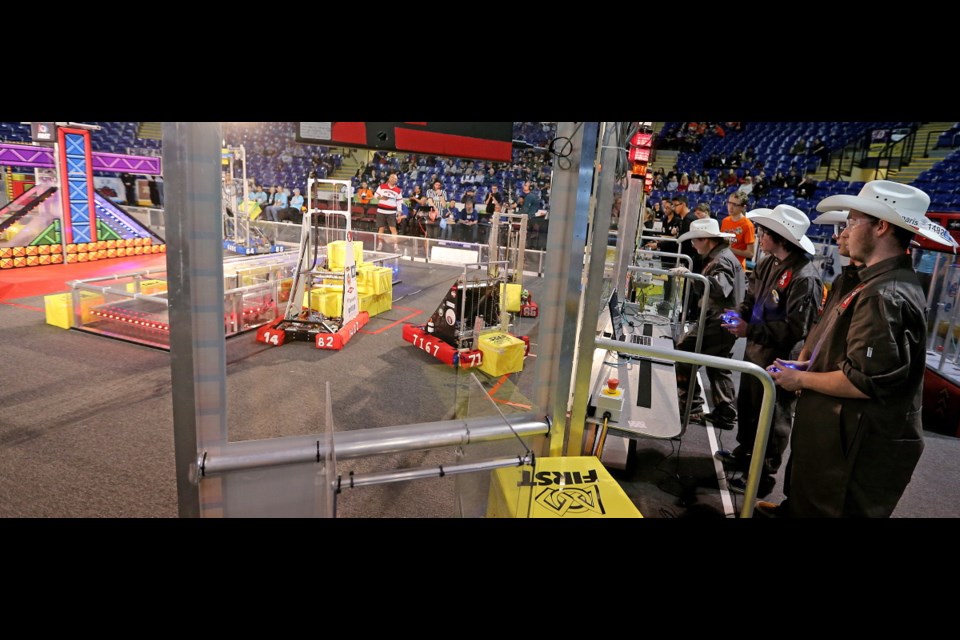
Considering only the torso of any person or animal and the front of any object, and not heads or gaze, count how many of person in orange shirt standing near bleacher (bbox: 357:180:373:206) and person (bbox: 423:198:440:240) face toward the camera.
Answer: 2

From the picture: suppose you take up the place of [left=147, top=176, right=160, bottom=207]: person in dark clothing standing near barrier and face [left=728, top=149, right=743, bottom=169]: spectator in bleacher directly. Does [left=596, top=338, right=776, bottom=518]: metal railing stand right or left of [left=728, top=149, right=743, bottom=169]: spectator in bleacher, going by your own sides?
right

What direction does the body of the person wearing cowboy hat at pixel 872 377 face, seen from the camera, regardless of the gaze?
to the viewer's left

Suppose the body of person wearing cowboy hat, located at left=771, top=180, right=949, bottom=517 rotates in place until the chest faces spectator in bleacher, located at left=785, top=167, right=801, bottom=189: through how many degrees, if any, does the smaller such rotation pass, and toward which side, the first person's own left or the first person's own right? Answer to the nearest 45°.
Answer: approximately 90° to the first person's own right

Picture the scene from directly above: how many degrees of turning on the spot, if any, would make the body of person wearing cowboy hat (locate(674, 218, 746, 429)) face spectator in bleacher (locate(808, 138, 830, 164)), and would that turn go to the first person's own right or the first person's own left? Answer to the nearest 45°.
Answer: approximately 90° to the first person's own right

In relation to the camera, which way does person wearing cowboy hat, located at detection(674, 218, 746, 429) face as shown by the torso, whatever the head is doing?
to the viewer's left

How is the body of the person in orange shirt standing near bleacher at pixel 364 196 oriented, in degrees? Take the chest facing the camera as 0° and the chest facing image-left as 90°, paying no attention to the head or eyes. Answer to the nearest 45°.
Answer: approximately 0°

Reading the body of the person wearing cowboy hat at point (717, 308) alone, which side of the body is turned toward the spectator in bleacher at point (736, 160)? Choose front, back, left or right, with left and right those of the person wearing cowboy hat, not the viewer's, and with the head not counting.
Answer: right

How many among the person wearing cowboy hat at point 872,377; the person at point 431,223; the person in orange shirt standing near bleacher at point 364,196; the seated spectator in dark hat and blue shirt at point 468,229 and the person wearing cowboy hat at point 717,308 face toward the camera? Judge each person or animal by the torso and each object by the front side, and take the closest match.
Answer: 3

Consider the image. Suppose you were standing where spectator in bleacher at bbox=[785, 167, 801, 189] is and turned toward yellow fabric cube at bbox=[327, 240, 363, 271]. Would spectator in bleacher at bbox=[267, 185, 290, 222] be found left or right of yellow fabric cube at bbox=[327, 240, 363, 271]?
right

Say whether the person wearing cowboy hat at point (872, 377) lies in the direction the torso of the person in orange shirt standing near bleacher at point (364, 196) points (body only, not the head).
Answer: yes

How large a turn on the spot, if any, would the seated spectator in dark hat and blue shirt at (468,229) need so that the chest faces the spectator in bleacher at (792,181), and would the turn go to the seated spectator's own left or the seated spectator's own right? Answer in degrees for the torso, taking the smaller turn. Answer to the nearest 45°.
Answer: approximately 90° to the seated spectator's own left
